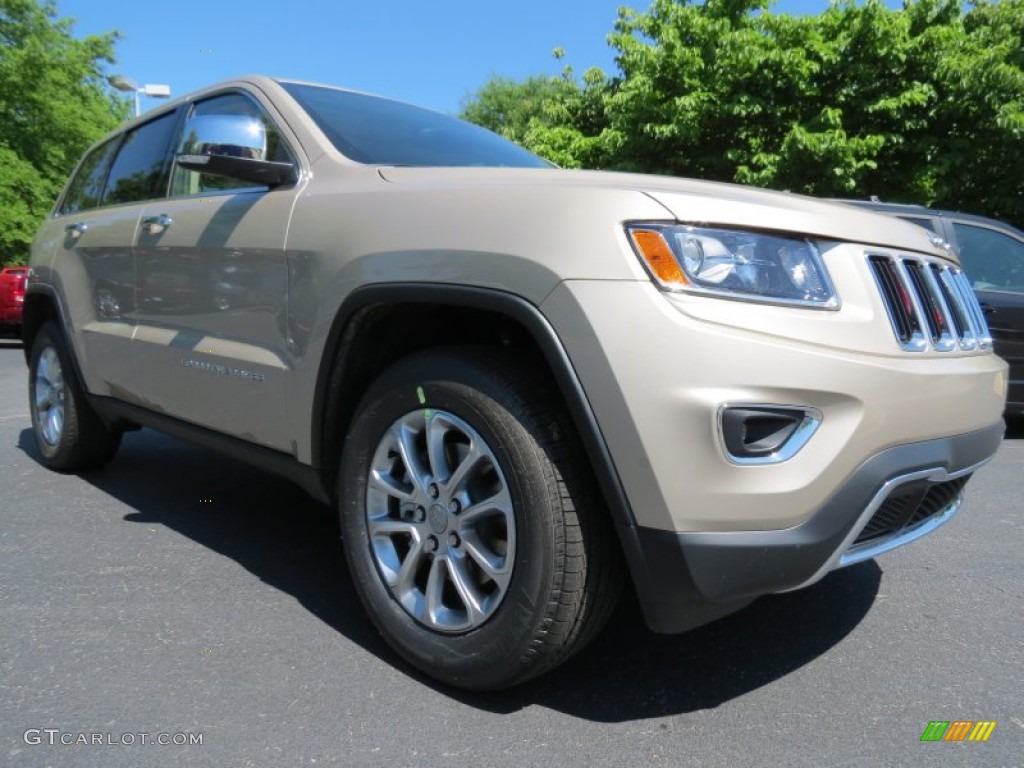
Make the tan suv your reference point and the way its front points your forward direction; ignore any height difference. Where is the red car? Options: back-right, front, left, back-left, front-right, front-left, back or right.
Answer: back

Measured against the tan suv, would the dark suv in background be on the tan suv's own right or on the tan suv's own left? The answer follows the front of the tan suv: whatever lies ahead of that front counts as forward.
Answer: on the tan suv's own left

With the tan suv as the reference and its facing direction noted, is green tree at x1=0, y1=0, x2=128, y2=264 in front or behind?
behind

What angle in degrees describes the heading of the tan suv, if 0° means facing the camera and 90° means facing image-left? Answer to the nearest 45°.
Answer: approximately 315°

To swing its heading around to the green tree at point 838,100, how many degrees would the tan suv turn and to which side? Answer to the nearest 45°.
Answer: approximately 135° to its left

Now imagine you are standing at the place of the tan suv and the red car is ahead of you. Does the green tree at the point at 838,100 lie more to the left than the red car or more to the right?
right
